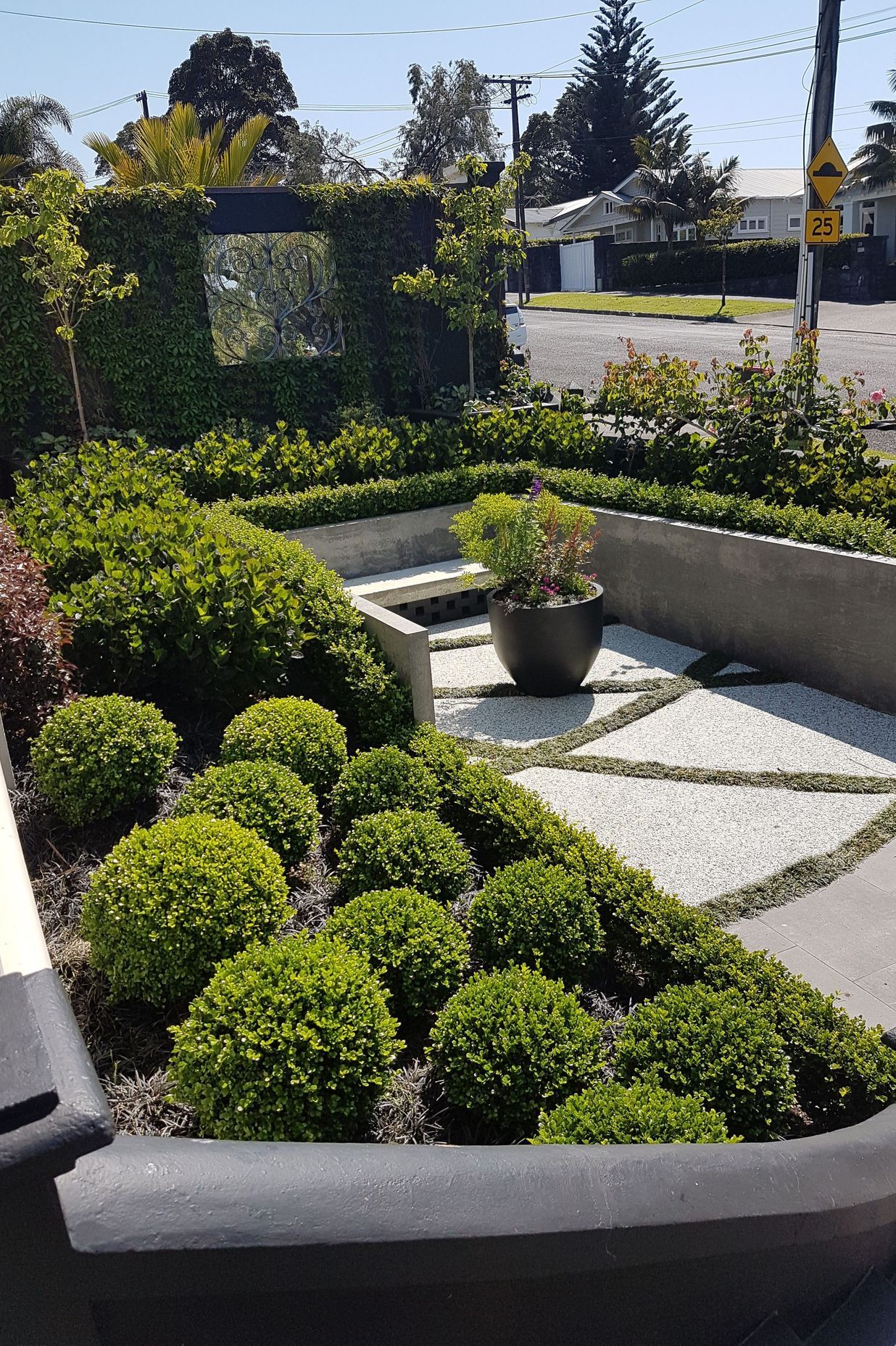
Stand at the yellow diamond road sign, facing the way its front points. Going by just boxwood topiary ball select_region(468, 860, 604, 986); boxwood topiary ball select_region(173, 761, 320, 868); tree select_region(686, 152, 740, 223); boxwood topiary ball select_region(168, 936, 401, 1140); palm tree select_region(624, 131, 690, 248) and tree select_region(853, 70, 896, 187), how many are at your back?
3

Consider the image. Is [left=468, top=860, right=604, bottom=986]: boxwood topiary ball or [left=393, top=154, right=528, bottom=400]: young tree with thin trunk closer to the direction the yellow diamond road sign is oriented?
the boxwood topiary ball

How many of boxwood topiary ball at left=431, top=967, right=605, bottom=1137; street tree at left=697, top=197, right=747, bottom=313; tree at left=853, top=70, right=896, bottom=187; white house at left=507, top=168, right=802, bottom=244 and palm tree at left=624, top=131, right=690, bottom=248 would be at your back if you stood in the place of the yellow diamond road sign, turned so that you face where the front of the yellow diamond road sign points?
4

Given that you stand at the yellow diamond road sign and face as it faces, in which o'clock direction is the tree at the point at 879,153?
The tree is roughly at 6 o'clock from the yellow diamond road sign.

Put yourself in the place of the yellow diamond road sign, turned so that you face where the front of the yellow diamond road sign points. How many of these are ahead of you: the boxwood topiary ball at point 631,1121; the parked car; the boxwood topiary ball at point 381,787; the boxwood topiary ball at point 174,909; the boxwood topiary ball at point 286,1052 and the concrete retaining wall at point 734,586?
5

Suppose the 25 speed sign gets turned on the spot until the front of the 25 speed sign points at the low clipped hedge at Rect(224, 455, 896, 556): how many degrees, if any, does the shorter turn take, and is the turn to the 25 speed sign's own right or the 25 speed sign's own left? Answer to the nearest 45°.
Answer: approximately 45° to the 25 speed sign's own right

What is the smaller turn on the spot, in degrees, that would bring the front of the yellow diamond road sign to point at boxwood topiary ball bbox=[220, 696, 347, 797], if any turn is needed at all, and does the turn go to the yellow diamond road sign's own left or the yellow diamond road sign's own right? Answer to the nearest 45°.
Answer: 0° — it already faces it

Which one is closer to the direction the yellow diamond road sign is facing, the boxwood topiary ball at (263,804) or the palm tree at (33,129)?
the boxwood topiary ball

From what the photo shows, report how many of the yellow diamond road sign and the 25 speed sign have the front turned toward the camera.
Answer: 2

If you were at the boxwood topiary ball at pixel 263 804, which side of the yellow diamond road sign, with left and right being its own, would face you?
front

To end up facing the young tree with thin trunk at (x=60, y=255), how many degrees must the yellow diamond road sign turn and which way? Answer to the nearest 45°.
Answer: approximately 90° to its right

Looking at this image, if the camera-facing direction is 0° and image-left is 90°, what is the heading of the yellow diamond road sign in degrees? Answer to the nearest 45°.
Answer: approximately 0°

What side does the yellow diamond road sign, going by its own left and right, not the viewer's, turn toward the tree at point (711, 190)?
back

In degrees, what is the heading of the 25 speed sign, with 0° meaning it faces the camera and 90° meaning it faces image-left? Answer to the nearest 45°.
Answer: approximately 0°

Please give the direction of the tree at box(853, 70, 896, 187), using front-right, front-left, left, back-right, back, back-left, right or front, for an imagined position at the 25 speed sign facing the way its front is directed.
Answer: back

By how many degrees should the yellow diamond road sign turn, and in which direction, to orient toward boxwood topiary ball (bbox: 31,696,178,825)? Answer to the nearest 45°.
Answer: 0° — it already faces it

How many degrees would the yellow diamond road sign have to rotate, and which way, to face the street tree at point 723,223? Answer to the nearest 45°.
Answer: approximately 180°
